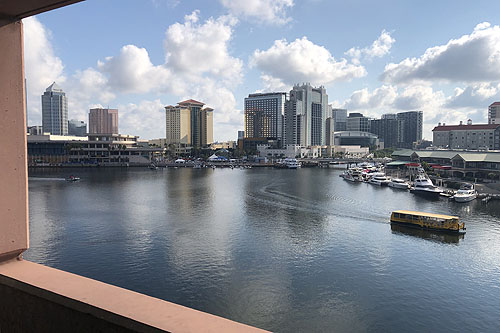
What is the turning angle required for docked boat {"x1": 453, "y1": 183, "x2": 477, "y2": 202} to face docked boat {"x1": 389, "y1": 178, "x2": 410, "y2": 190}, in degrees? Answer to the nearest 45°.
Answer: approximately 90° to its right

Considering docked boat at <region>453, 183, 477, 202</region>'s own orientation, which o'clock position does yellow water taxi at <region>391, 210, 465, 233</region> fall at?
The yellow water taxi is roughly at 11 o'clock from the docked boat.

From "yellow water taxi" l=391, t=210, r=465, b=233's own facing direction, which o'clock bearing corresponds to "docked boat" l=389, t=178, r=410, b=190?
The docked boat is roughly at 7 o'clock from the yellow water taxi.

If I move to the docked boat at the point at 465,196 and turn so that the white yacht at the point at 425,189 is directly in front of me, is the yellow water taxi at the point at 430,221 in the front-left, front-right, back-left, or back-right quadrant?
back-left

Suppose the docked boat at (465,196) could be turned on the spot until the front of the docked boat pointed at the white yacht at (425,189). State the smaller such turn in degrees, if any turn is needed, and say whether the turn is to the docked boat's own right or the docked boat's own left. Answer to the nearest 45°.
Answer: approximately 90° to the docked boat's own right

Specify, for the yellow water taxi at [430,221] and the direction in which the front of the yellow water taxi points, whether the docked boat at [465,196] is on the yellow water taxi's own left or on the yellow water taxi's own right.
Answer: on the yellow water taxi's own left
